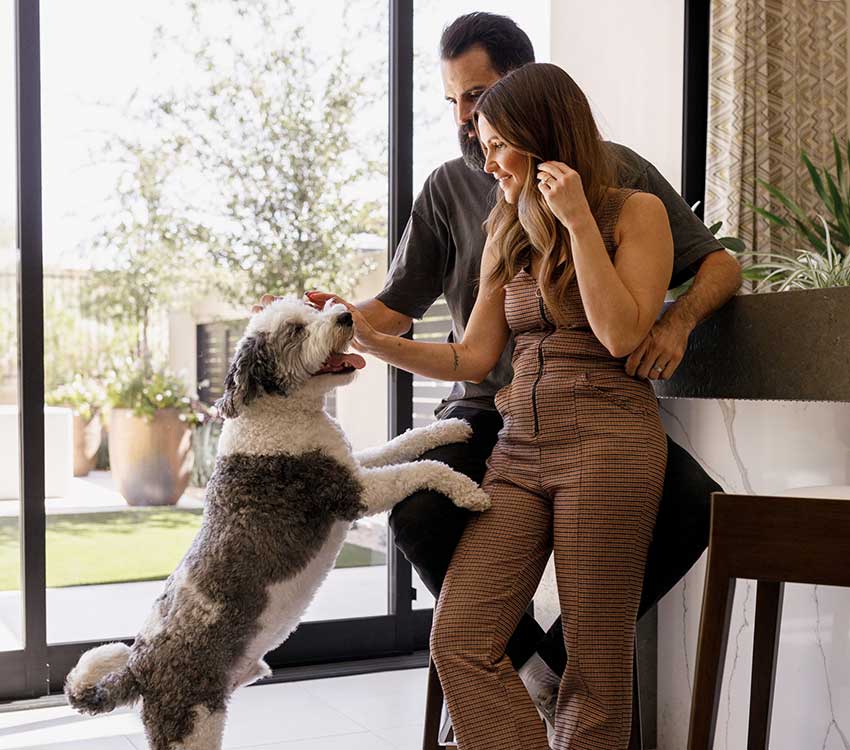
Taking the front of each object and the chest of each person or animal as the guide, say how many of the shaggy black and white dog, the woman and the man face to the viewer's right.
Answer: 1

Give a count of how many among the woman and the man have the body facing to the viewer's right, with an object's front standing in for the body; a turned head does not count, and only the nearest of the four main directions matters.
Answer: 0

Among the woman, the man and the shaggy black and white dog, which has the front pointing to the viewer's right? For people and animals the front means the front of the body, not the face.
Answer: the shaggy black and white dog

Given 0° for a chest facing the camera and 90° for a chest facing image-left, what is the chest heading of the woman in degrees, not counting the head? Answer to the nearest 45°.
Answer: approximately 45°

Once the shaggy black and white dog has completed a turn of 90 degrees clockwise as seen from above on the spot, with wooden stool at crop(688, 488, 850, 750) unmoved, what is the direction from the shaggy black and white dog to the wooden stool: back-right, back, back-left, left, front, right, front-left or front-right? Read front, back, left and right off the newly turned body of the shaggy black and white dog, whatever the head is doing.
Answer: front-left

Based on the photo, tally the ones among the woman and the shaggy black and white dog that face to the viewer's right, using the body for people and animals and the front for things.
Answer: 1

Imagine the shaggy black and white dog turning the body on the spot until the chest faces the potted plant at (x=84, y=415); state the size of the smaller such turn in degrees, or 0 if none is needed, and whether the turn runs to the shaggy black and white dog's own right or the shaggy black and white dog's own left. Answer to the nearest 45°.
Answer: approximately 90° to the shaggy black and white dog's own left

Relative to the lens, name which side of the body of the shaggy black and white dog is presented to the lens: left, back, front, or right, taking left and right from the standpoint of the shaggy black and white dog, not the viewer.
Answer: right

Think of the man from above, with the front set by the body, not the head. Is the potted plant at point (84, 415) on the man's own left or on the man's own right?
on the man's own right

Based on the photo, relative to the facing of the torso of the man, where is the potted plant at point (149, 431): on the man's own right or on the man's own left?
on the man's own right
